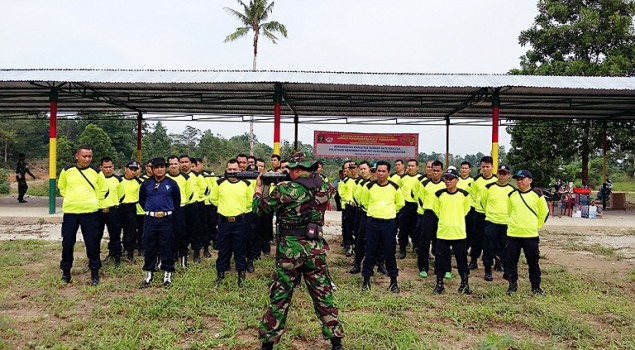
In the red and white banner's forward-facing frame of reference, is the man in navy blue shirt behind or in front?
in front

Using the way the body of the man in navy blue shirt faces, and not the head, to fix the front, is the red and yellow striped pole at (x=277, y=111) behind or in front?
behind

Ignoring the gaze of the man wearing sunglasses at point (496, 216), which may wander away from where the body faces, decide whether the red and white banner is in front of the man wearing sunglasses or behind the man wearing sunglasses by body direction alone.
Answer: behind

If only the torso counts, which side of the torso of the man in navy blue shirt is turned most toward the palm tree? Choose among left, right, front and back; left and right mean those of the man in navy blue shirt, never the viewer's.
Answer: back

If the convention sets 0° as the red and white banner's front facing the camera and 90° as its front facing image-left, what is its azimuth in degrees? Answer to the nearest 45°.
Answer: approximately 0°

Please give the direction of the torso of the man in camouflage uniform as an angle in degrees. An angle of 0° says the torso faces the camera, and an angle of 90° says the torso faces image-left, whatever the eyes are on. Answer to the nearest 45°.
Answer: approximately 135°

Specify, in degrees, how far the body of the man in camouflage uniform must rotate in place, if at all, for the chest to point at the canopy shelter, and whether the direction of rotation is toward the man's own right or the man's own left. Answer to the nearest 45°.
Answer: approximately 45° to the man's own right

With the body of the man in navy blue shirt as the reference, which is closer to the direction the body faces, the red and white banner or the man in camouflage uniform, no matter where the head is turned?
the man in camouflage uniform

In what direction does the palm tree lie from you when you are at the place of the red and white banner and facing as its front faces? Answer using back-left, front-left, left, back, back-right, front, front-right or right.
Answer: back-right

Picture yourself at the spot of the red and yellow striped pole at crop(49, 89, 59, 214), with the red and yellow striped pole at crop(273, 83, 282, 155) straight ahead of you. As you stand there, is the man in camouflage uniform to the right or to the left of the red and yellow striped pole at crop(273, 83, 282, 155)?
right

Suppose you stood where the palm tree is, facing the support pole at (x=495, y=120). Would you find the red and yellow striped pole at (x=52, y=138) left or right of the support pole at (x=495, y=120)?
right

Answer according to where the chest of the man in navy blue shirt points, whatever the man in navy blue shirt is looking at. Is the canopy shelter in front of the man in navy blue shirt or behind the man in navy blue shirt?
behind

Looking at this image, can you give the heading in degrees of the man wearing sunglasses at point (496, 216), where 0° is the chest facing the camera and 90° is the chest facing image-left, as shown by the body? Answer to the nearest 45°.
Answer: approximately 0°

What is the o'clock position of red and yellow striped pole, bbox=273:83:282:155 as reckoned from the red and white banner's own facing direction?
The red and yellow striped pole is roughly at 1 o'clock from the red and white banner.
